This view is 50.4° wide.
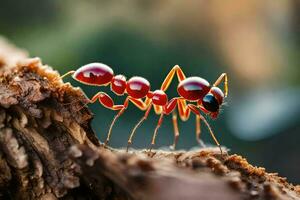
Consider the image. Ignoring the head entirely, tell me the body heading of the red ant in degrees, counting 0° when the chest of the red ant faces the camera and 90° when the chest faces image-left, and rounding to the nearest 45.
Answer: approximately 270°
